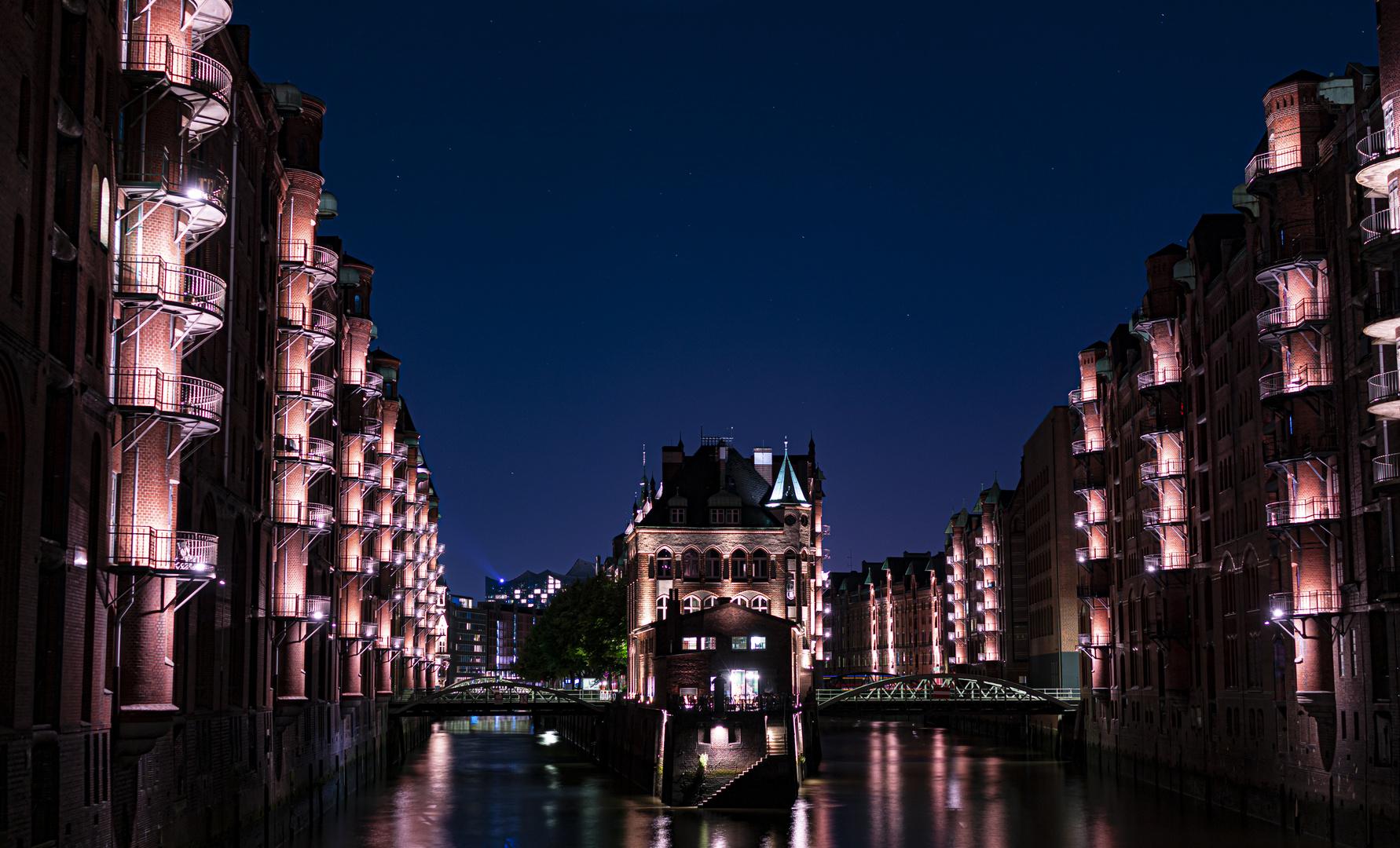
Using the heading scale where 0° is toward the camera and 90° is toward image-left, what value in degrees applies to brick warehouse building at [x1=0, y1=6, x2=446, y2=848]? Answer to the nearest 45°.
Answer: approximately 270°
